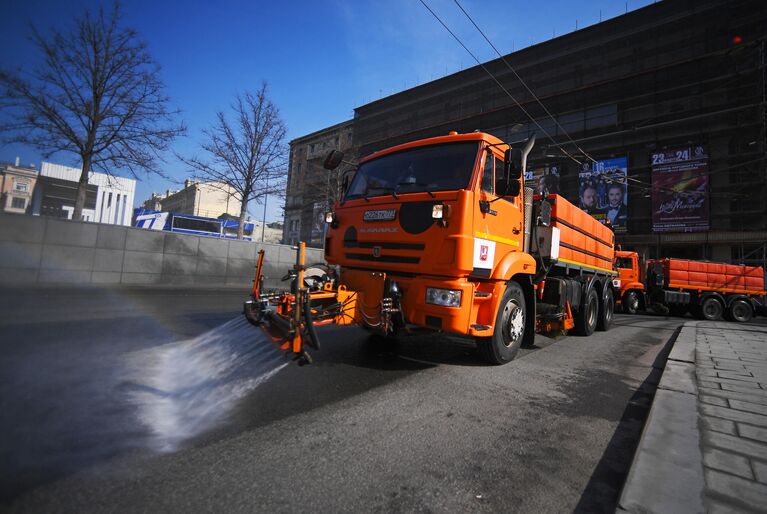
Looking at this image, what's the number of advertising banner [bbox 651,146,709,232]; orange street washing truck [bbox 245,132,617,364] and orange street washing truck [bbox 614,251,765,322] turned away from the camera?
0

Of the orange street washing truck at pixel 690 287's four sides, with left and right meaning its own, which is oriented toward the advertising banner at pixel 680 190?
right

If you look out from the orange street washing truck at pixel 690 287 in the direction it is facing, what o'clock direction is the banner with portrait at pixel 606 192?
The banner with portrait is roughly at 2 o'clock from the orange street washing truck.

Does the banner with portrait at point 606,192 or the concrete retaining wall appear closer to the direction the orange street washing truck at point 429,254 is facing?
the concrete retaining wall

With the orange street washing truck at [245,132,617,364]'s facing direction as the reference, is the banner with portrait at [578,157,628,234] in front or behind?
behind

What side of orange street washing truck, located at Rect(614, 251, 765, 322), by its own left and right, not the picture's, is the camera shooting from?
left

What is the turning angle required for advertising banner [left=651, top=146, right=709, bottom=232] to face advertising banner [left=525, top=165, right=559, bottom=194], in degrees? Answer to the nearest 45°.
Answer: approximately 45° to its right

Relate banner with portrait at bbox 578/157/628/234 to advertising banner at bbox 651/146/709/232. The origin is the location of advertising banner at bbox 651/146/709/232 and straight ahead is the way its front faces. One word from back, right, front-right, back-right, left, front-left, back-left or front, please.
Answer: front-right

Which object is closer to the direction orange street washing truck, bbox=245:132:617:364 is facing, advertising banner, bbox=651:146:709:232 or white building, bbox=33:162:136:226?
the white building

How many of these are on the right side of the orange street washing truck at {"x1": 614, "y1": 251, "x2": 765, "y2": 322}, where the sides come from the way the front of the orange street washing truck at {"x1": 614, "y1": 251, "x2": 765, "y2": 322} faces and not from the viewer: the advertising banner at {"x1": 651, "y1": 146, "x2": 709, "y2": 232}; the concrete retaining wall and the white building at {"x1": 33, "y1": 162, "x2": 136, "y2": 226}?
1
